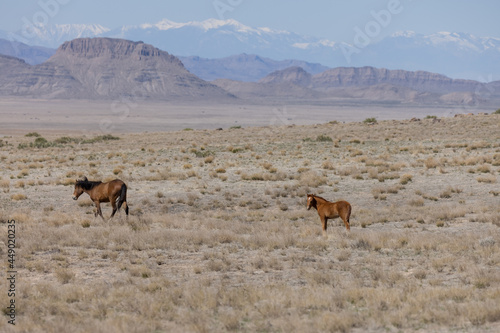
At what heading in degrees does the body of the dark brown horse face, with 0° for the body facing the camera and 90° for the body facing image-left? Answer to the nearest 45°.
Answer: approximately 90°

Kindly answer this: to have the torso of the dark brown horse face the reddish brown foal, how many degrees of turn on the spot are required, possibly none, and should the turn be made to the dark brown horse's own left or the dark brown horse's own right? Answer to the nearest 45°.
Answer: approximately 135° to the dark brown horse's own left
